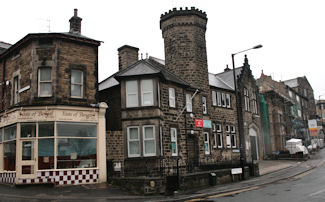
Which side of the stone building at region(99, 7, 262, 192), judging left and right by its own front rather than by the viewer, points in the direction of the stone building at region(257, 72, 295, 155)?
left

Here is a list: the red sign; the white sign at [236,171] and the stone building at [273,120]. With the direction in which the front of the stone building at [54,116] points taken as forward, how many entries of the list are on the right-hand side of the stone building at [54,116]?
0

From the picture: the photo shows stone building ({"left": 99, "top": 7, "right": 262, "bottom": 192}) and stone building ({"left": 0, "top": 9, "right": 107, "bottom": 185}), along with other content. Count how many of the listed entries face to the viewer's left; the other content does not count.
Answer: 0

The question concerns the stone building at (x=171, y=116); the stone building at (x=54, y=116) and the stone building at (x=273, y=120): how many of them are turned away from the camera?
0

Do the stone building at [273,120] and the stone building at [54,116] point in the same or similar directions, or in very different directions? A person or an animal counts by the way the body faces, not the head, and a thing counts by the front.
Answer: same or similar directions

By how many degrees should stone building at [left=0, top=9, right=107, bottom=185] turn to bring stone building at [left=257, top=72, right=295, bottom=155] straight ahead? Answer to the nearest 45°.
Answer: approximately 135° to its left

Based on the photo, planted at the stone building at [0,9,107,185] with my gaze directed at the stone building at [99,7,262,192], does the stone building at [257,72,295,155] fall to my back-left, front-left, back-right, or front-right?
front-left

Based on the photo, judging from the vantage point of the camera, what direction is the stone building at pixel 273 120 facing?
facing the viewer and to the right of the viewer

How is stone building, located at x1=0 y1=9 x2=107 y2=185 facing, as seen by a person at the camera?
facing the viewer

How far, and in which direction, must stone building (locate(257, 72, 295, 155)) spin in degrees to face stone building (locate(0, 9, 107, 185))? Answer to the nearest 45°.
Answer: approximately 45° to its right

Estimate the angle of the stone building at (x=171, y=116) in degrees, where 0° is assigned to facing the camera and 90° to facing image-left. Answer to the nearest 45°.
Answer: approximately 315°

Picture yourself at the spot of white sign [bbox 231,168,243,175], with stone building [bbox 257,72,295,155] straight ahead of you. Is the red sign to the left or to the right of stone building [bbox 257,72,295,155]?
left

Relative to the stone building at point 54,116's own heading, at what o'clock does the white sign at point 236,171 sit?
The white sign is roughly at 9 o'clock from the stone building.

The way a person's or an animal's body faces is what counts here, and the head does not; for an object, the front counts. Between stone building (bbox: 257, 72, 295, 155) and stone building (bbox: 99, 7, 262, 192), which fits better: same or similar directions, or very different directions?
same or similar directions
